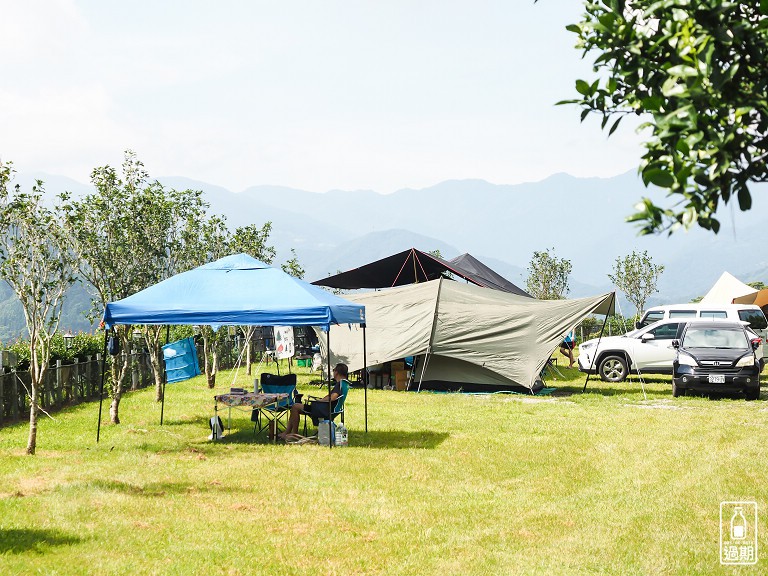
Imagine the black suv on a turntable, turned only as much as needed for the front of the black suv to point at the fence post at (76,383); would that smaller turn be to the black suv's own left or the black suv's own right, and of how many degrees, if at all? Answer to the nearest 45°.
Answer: approximately 45° to the black suv's own right

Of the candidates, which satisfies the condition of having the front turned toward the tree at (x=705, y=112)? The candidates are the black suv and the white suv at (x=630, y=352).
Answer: the black suv

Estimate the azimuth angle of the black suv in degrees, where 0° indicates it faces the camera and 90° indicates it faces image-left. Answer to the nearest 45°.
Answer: approximately 0°

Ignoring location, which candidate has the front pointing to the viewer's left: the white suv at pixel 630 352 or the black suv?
the white suv

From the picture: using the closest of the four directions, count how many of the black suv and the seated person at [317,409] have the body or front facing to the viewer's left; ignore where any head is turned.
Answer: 1

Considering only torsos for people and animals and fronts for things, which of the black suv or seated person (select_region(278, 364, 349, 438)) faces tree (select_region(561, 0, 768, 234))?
the black suv

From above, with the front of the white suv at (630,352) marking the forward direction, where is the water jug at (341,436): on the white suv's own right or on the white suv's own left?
on the white suv's own left

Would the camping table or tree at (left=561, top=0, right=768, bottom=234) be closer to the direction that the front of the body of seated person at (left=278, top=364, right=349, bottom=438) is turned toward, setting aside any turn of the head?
the camping table

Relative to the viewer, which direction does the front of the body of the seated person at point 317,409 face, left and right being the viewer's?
facing to the left of the viewer

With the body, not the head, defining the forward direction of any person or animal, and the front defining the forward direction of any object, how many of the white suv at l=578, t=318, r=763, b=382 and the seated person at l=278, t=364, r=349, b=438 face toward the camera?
0

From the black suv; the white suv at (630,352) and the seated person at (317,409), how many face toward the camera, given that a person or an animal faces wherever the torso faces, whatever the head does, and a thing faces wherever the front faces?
1

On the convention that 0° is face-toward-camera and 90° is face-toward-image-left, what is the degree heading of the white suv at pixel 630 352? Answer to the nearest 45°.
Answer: approximately 90°

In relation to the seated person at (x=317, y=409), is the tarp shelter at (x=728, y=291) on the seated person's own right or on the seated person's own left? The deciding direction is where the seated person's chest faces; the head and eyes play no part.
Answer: on the seated person's own right
